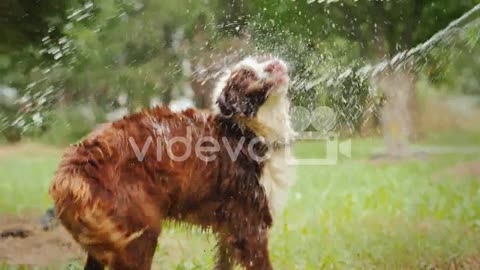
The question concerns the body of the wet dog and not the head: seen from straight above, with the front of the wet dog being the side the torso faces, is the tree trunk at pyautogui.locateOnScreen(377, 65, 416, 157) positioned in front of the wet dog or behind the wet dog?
in front

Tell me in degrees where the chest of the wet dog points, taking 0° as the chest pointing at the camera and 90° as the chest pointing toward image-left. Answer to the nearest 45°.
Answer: approximately 270°
